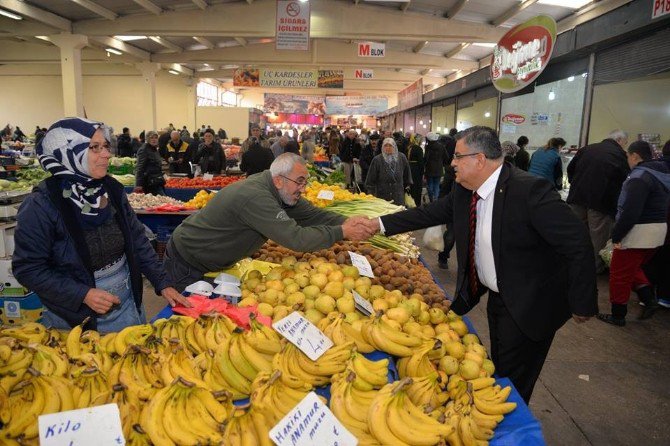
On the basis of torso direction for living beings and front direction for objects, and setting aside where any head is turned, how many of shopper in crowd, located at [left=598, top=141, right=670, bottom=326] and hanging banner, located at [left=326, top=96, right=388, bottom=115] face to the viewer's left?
1

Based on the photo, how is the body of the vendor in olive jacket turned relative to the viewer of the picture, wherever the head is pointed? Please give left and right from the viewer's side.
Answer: facing to the right of the viewer

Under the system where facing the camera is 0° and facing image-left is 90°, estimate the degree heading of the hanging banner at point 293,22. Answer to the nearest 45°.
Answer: approximately 0°

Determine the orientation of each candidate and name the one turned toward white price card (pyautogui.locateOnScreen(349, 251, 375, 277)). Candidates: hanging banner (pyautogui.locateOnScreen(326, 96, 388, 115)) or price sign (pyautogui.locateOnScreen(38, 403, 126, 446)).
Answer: the hanging banner

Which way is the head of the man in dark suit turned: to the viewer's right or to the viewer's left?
to the viewer's left

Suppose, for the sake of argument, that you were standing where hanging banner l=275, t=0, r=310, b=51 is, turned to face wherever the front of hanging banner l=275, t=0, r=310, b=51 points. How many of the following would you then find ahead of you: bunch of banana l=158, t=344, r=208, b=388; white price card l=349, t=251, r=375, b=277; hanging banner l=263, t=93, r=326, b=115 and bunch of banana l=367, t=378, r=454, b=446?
3

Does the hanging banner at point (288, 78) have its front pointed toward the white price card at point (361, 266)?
yes

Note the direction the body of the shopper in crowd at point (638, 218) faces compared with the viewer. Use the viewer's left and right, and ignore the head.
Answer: facing to the left of the viewer
